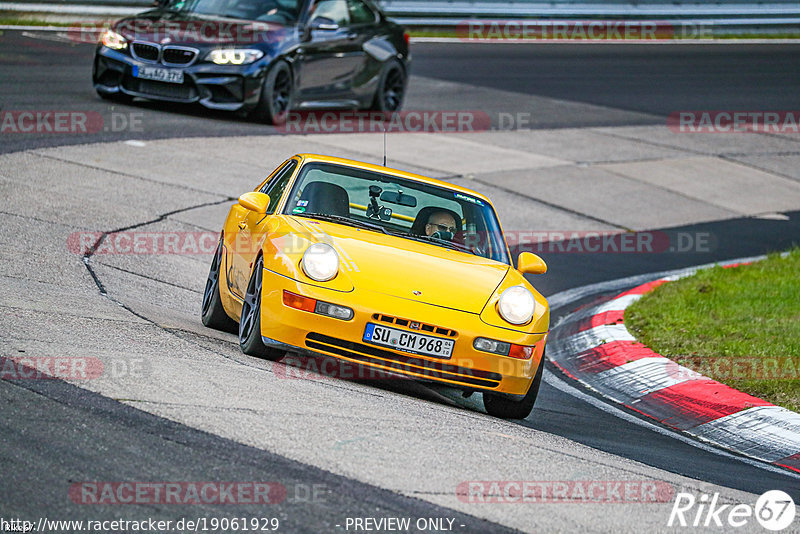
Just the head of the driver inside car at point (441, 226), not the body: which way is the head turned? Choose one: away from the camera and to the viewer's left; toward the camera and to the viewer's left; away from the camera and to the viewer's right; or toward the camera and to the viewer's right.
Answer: toward the camera and to the viewer's right

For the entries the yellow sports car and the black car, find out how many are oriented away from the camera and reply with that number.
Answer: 0

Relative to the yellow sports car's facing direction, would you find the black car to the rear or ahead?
to the rear

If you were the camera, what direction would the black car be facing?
facing the viewer and to the left of the viewer

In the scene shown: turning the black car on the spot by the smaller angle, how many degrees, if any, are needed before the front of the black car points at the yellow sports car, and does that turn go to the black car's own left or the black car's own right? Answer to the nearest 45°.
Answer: approximately 45° to the black car's own left

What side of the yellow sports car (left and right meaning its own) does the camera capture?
front

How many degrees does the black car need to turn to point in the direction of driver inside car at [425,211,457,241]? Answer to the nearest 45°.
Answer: approximately 45° to its left
